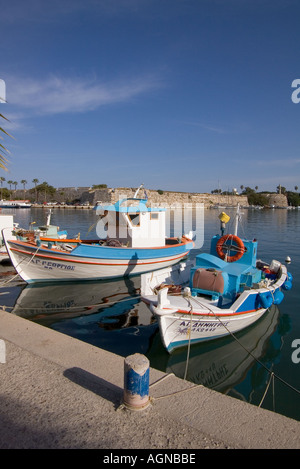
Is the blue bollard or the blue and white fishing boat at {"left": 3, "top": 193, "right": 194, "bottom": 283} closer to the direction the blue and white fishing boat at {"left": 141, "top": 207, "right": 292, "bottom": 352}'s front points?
the blue bollard

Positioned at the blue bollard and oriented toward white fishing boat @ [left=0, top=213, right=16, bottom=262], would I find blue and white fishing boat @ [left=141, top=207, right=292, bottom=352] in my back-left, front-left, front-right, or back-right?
front-right

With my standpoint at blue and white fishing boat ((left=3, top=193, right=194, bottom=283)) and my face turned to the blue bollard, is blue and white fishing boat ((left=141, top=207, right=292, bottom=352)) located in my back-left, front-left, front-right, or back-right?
front-left

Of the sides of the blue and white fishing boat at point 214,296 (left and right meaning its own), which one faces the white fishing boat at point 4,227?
right

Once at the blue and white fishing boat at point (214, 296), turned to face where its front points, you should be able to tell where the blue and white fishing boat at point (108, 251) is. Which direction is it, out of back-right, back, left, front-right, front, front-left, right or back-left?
right

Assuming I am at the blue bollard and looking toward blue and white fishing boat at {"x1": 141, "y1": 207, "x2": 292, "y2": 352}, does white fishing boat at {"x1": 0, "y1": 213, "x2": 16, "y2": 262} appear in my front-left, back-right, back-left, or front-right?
front-left

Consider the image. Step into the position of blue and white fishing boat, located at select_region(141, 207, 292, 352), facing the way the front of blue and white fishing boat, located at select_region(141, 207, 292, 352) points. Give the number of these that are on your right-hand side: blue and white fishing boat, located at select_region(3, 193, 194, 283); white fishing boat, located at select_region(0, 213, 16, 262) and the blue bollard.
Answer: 2

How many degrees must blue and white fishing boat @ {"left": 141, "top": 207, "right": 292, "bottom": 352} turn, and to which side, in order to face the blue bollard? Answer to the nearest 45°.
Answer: approximately 45° to its left

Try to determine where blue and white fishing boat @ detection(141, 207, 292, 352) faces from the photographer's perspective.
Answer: facing the viewer and to the left of the viewer
